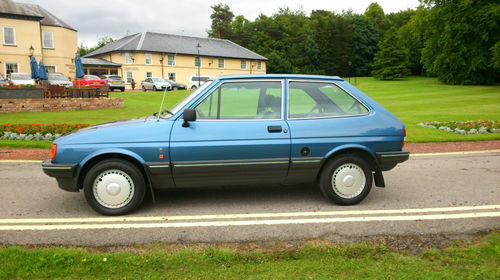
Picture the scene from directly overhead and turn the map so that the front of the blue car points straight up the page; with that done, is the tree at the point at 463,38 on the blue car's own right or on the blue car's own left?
on the blue car's own right

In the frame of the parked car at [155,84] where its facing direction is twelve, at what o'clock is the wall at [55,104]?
The wall is roughly at 2 o'clock from the parked car.

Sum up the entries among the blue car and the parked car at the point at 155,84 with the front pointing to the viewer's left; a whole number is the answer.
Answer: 1

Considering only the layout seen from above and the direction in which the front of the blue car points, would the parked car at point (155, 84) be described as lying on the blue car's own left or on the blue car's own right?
on the blue car's own right

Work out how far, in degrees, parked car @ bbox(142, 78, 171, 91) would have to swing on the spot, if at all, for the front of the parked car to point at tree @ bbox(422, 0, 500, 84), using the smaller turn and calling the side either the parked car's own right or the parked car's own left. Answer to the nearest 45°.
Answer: approximately 45° to the parked car's own left

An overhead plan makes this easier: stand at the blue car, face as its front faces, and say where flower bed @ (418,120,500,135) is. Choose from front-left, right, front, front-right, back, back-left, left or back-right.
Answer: back-right

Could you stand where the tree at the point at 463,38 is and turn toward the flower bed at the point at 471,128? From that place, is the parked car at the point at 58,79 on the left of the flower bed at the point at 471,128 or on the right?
right

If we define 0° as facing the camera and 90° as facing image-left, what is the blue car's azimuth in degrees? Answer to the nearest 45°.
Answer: approximately 90°

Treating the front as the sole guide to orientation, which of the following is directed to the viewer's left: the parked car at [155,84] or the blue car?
the blue car
